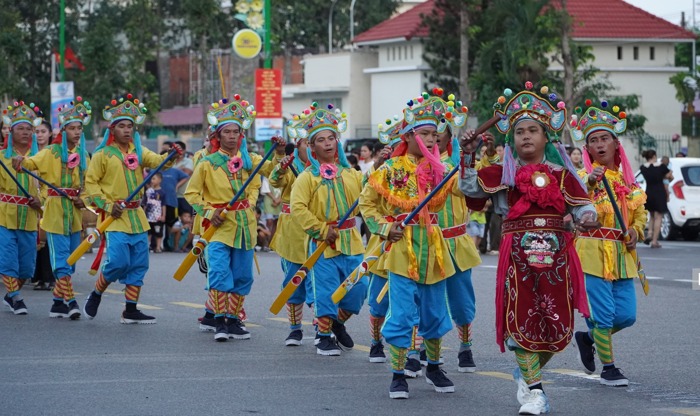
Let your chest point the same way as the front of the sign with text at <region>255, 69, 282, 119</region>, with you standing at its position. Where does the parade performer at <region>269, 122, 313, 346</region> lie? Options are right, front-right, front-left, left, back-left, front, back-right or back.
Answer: front

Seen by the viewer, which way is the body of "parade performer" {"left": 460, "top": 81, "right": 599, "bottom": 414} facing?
toward the camera

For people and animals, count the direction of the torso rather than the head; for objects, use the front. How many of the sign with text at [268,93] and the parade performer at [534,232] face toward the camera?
2

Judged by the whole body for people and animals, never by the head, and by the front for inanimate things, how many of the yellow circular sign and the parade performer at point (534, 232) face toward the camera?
2

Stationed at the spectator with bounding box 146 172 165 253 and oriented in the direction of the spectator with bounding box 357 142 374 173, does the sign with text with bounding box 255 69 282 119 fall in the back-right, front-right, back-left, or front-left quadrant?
front-left

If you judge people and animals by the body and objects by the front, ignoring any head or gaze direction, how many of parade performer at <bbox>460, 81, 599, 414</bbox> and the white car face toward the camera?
1

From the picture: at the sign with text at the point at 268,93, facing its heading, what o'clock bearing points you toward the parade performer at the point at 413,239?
The parade performer is roughly at 12 o'clock from the sign with text.

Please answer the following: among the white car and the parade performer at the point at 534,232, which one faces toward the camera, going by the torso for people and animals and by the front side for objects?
the parade performer

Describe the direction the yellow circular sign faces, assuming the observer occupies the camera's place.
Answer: facing the viewer

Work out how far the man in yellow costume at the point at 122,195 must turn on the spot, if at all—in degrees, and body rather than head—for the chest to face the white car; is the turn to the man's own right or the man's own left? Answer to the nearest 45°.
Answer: approximately 90° to the man's own left

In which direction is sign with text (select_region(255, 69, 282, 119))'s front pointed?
toward the camera
